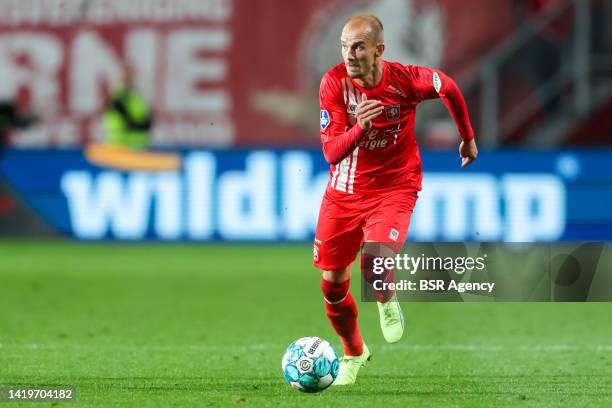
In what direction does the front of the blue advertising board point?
toward the camera

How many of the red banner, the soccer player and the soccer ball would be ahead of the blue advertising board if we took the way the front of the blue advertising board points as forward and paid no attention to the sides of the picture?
2

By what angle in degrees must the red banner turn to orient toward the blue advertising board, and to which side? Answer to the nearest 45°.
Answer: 0° — it already faces it

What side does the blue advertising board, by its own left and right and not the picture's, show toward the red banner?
back

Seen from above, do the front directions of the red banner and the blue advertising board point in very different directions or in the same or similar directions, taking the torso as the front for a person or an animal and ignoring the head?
same or similar directions

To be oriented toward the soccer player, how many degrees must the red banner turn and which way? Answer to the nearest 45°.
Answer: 0° — it already faces them

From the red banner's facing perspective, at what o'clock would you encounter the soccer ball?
The soccer ball is roughly at 12 o'clock from the red banner.

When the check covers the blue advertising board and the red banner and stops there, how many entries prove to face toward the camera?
2

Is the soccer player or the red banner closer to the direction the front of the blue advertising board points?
the soccer player

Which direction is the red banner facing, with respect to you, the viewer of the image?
facing the viewer

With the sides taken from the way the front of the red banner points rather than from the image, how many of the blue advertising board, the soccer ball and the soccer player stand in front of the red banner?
3

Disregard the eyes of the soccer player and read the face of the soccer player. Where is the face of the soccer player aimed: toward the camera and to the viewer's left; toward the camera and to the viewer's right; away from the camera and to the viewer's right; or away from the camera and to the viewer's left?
toward the camera and to the viewer's left

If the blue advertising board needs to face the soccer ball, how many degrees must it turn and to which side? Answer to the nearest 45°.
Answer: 0° — it already faces it

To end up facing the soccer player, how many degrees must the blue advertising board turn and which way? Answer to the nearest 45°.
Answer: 0° — it already faces them
